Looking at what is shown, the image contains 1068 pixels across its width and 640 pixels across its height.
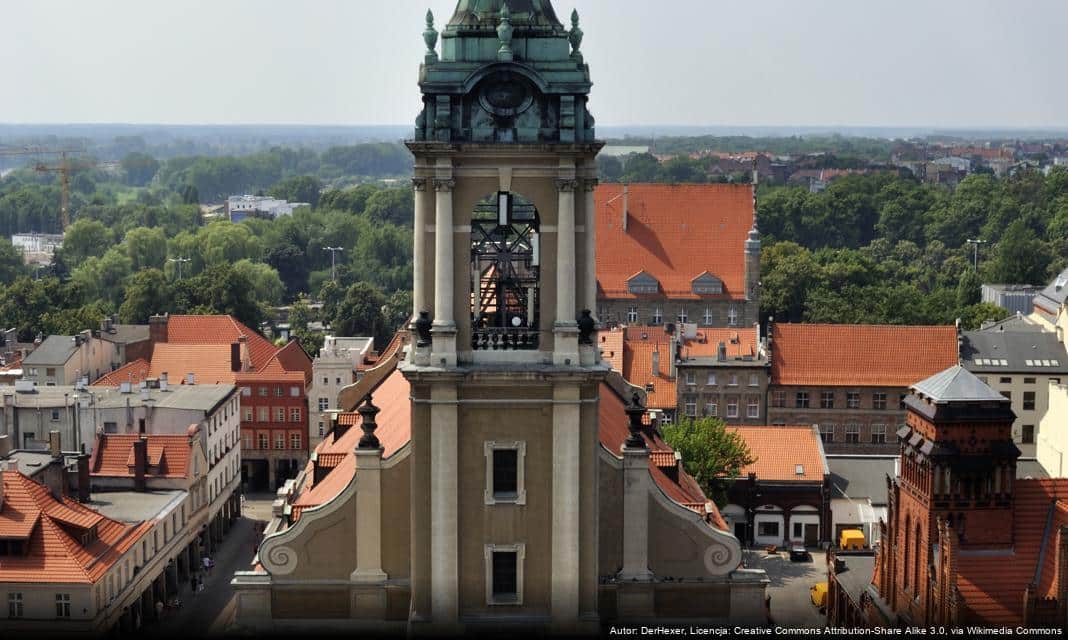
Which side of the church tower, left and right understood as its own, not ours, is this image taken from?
front
